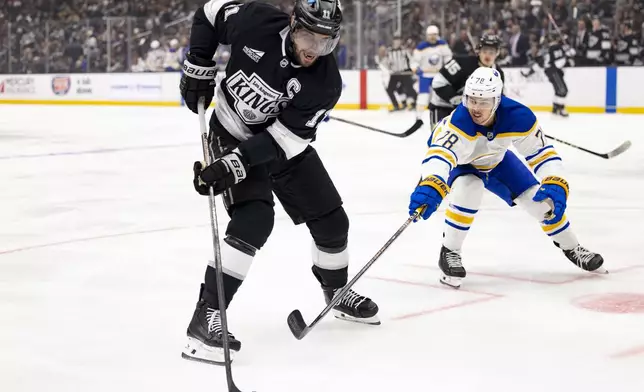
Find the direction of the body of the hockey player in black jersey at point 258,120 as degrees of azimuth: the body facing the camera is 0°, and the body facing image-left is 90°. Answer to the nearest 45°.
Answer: approximately 0°

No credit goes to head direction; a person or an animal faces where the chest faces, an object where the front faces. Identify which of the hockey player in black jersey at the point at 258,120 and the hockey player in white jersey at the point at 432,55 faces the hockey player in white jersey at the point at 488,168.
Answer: the hockey player in white jersey at the point at 432,55

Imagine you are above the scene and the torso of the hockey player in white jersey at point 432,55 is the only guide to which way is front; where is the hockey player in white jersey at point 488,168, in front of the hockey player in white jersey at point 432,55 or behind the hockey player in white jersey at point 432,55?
in front

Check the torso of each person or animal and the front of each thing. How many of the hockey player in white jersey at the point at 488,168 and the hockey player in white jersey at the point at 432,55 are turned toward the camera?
2

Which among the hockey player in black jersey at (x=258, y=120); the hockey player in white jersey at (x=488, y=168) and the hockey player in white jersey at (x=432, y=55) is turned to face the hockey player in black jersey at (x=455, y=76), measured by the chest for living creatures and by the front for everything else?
the hockey player in white jersey at (x=432, y=55)
